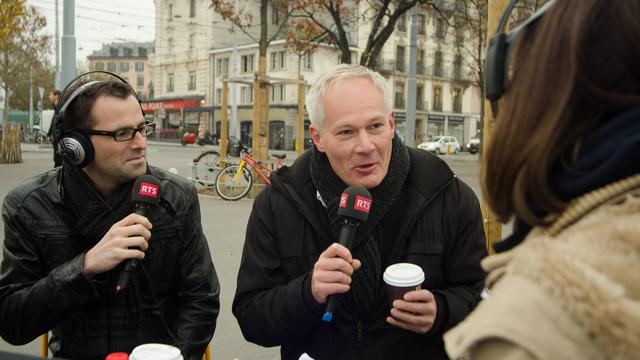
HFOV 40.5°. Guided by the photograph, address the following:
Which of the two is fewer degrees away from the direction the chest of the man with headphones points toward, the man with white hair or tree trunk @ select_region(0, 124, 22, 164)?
the man with white hair

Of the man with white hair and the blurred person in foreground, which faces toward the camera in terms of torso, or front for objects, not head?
the man with white hair

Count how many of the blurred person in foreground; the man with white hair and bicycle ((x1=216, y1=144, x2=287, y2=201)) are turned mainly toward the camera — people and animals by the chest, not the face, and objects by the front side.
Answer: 1

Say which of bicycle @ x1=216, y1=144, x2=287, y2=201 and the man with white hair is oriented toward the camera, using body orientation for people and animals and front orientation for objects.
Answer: the man with white hair

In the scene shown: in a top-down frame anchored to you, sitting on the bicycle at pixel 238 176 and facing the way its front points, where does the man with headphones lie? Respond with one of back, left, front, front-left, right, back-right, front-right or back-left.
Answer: left

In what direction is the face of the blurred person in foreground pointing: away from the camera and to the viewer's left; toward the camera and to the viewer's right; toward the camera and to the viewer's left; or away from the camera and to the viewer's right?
away from the camera and to the viewer's left

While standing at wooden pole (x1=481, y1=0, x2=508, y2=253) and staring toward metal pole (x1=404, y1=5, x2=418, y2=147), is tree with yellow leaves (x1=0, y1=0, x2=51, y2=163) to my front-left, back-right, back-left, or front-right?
front-left

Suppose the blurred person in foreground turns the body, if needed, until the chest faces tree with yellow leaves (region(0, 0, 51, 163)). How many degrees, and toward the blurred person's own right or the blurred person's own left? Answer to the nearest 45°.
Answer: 0° — they already face it

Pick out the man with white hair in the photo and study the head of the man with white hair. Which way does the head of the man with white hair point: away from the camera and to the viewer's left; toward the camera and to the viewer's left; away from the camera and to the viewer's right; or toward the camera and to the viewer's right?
toward the camera and to the viewer's right

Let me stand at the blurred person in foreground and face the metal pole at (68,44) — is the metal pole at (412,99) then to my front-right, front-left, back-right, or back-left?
front-right

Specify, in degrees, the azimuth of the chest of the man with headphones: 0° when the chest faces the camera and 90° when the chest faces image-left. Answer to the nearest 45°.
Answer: approximately 315°

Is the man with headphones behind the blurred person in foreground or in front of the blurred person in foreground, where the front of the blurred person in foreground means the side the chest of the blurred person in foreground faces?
in front

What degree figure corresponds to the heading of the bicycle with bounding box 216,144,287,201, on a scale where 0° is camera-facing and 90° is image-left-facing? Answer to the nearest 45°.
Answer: approximately 90°

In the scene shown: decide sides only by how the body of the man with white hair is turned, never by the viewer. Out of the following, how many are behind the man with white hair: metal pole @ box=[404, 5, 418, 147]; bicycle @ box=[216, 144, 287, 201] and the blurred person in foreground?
2

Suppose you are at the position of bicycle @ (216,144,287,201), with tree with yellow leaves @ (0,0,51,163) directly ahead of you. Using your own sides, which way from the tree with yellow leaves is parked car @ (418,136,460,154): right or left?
right

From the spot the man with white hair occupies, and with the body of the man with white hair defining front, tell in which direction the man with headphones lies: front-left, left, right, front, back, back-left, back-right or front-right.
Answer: right

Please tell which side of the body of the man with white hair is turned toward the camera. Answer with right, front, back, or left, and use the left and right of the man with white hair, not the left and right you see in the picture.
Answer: front
